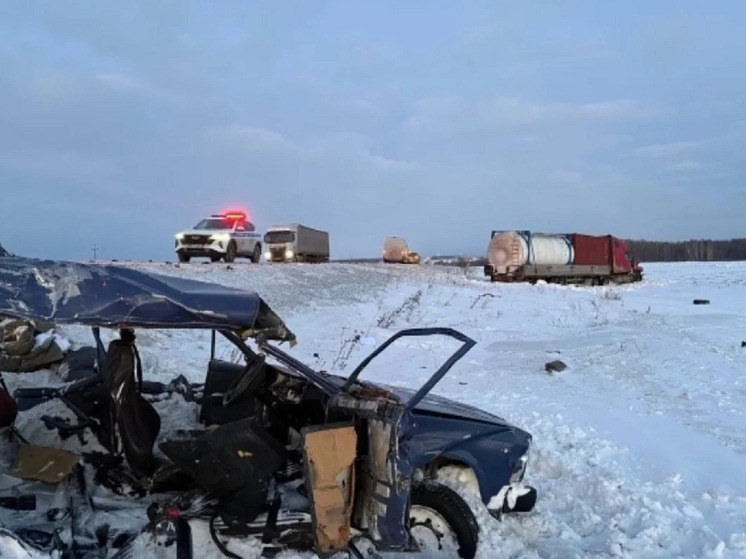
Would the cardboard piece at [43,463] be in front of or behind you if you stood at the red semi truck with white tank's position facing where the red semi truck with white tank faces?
behind

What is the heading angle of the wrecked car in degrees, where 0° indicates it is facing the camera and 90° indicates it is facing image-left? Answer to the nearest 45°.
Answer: approximately 270°

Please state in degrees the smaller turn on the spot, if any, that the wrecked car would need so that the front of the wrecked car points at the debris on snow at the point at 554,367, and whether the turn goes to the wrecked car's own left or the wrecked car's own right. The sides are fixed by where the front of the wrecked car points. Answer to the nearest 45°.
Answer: approximately 45° to the wrecked car's own left

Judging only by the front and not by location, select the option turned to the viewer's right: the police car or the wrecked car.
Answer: the wrecked car

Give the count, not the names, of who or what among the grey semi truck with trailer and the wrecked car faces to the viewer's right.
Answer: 1

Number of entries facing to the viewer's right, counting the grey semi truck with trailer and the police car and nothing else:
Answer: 0

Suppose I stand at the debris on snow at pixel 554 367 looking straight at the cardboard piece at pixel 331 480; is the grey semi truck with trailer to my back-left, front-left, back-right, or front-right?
back-right

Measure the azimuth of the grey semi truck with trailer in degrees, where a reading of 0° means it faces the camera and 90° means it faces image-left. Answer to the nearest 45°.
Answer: approximately 45°

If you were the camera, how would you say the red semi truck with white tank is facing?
facing away from the viewer and to the right of the viewer

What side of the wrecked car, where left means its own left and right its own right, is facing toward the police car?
left

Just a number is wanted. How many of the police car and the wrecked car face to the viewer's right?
1

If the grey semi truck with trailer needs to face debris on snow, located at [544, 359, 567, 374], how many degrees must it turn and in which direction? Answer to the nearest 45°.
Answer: approximately 45° to its left
